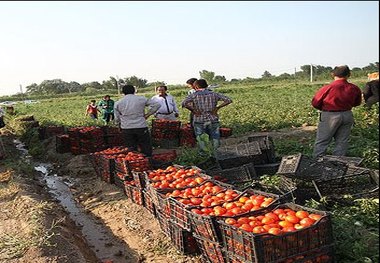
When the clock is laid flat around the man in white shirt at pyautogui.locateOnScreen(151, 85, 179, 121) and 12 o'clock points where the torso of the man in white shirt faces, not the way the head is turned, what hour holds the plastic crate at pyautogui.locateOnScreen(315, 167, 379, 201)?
The plastic crate is roughly at 11 o'clock from the man in white shirt.

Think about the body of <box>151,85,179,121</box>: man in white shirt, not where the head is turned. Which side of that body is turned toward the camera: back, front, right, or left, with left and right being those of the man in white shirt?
front

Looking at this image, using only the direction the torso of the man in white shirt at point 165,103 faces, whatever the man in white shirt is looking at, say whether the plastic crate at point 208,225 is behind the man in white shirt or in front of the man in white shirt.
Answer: in front

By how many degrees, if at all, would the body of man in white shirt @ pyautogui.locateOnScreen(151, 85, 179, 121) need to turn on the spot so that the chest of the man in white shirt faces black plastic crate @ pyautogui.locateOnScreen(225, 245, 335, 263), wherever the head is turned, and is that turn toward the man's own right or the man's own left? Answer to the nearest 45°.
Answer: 0° — they already face it

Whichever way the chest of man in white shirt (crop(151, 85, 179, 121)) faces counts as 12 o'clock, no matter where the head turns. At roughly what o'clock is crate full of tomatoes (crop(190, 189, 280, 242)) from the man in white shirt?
The crate full of tomatoes is roughly at 12 o'clock from the man in white shirt.

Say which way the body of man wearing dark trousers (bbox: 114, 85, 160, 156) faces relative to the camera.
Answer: away from the camera

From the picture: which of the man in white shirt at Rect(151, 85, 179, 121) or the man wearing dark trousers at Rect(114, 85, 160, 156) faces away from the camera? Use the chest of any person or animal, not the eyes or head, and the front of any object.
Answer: the man wearing dark trousers

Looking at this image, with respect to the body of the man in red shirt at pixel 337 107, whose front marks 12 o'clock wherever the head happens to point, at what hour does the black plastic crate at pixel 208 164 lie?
The black plastic crate is roughly at 9 o'clock from the man in red shirt.

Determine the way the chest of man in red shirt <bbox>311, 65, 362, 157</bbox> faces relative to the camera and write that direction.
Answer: away from the camera

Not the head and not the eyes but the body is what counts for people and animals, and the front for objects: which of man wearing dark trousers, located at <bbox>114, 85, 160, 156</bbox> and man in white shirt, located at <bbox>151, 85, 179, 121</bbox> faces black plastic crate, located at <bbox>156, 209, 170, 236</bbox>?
the man in white shirt
